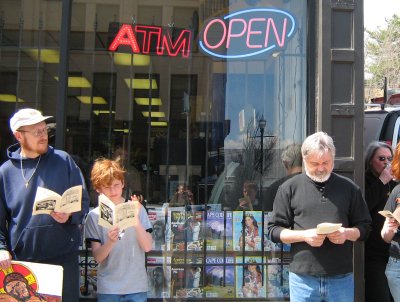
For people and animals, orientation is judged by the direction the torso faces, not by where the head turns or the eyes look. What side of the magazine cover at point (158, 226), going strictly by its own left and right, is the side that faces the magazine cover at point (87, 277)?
right

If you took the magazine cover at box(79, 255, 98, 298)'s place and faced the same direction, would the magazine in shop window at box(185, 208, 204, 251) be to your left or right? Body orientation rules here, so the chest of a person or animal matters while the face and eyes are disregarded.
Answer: on your left
